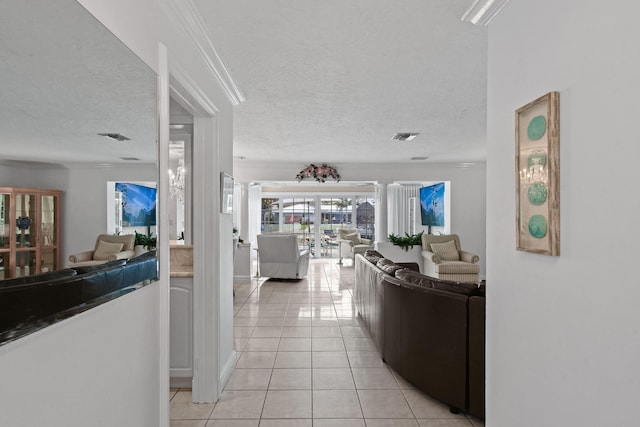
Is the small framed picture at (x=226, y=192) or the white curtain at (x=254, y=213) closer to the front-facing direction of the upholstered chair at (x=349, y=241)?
the small framed picture

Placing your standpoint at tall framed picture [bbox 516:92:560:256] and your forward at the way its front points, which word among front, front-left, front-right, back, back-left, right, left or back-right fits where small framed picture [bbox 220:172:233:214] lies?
front-right

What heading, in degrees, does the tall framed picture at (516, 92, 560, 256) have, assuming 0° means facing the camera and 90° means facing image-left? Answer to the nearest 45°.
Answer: approximately 45°

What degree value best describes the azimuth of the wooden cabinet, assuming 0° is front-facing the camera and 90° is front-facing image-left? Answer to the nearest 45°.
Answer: approximately 315°

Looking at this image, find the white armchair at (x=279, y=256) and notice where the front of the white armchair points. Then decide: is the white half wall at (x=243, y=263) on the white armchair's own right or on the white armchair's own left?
on the white armchair's own left

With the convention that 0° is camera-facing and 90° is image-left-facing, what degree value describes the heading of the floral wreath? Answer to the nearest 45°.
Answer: approximately 0°
